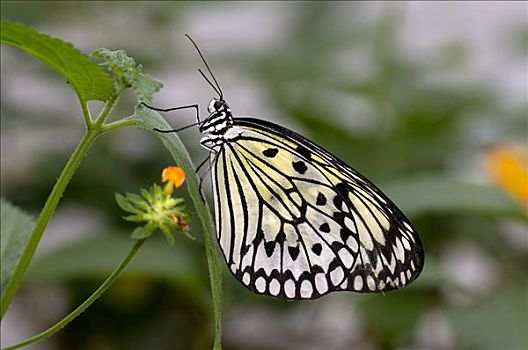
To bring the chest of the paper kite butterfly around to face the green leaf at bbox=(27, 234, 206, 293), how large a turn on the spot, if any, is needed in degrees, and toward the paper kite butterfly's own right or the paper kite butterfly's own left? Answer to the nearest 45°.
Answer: approximately 45° to the paper kite butterfly's own right

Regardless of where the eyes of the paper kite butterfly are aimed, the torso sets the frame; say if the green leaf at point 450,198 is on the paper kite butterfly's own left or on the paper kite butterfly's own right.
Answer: on the paper kite butterfly's own right

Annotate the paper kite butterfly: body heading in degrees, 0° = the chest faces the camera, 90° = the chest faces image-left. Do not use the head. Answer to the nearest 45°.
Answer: approximately 90°
